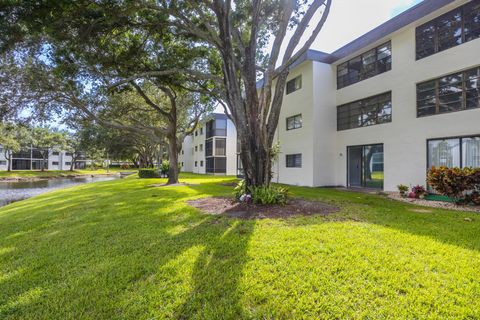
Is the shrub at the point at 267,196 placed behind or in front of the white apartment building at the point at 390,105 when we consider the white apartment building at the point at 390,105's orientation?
in front

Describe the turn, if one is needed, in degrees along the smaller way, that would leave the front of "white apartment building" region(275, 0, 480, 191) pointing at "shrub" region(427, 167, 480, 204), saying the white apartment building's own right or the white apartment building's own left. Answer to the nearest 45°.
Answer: approximately 90° to the white apartment building's own left

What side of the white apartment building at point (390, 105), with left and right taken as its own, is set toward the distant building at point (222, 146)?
right

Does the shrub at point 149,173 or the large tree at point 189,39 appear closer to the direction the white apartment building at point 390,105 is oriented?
the large tree

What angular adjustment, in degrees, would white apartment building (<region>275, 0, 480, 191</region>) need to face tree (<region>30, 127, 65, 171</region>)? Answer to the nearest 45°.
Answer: approximately 45° to its right

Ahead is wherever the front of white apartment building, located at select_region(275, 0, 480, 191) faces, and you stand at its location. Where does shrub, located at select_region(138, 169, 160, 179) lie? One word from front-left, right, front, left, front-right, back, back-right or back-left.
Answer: front-right

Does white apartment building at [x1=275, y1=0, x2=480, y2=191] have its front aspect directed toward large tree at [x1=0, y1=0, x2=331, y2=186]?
yes

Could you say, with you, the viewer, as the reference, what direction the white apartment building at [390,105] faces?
facing the viewer and to the left of the viewer
